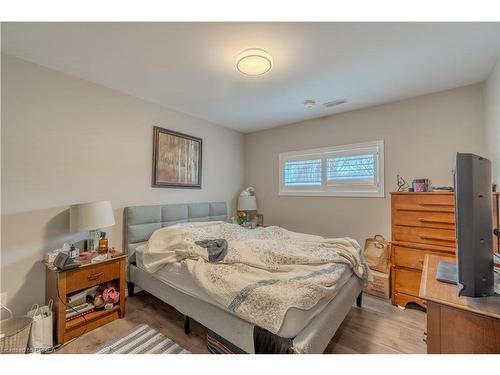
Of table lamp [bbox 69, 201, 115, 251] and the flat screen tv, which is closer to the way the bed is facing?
the flat screen tv

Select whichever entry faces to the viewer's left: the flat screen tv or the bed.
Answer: the flat screen tv

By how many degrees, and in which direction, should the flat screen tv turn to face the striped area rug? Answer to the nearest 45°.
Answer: approximately 45° to its left

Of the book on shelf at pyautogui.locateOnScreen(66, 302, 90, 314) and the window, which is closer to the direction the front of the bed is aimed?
the window

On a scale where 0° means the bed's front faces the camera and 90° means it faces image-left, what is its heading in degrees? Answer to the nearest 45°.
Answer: approximately 315°

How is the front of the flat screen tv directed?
to the viewer's left

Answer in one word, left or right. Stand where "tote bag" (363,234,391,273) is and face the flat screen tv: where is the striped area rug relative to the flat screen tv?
right

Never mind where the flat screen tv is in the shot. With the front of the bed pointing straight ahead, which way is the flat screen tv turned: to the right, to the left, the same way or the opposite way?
the opposite way

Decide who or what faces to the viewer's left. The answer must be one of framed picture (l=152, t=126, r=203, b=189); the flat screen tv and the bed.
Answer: the flat screen tv
